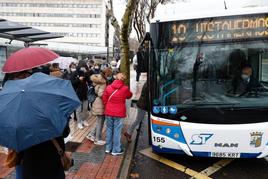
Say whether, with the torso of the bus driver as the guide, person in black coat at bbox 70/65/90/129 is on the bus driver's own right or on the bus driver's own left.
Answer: on the bus driver's own right

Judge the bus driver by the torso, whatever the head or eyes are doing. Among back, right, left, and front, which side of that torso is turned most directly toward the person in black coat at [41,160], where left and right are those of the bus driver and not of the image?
front

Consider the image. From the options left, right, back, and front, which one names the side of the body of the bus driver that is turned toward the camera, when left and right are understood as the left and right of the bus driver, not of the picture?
front

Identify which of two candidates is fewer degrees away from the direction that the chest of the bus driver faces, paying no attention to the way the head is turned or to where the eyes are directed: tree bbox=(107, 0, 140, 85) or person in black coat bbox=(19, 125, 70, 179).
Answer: the person in black coat

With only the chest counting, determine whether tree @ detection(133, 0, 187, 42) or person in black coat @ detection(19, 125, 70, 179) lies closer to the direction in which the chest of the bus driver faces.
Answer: the person in black coat

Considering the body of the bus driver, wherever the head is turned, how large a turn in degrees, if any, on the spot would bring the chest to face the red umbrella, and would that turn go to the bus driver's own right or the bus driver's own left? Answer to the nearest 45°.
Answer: approximately 45° to the bus driver's own right

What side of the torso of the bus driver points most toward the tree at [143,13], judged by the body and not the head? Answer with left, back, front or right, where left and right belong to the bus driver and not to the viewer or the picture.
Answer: back

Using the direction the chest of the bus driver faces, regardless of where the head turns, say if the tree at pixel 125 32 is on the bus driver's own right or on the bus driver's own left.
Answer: on the bus driver's own right

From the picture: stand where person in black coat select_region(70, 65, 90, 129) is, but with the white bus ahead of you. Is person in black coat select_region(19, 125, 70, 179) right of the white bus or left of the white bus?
right
